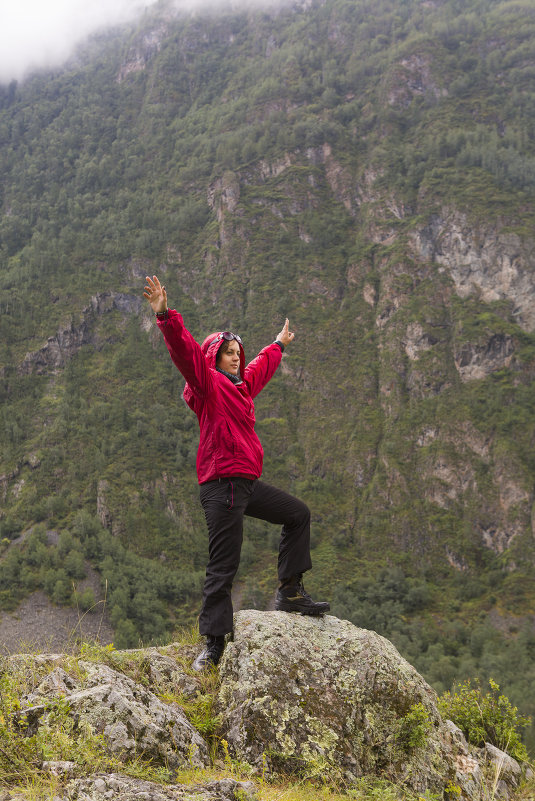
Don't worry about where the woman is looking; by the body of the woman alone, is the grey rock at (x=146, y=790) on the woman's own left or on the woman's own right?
on the woman's own right

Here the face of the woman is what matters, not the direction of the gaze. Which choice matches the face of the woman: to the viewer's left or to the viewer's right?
to the viewer's right

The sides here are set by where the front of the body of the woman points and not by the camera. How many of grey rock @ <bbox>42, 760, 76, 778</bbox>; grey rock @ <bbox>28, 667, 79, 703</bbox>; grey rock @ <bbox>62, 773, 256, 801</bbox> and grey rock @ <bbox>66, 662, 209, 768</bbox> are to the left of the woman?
0

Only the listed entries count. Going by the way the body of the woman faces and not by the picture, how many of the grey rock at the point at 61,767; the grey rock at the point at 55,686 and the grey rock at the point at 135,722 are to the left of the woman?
0

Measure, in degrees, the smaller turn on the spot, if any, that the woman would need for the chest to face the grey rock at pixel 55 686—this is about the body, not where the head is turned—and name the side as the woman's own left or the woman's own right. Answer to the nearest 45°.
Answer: approximately 90° to the woman's own right

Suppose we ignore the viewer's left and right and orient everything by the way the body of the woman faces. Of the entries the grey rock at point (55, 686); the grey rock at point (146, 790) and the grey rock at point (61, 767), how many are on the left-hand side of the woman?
0

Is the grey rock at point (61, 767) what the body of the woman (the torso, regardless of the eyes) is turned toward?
no

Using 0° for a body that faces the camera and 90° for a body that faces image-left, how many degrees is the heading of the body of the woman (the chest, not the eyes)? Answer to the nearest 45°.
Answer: approximately 315°

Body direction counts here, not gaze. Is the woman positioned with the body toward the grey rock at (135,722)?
no
